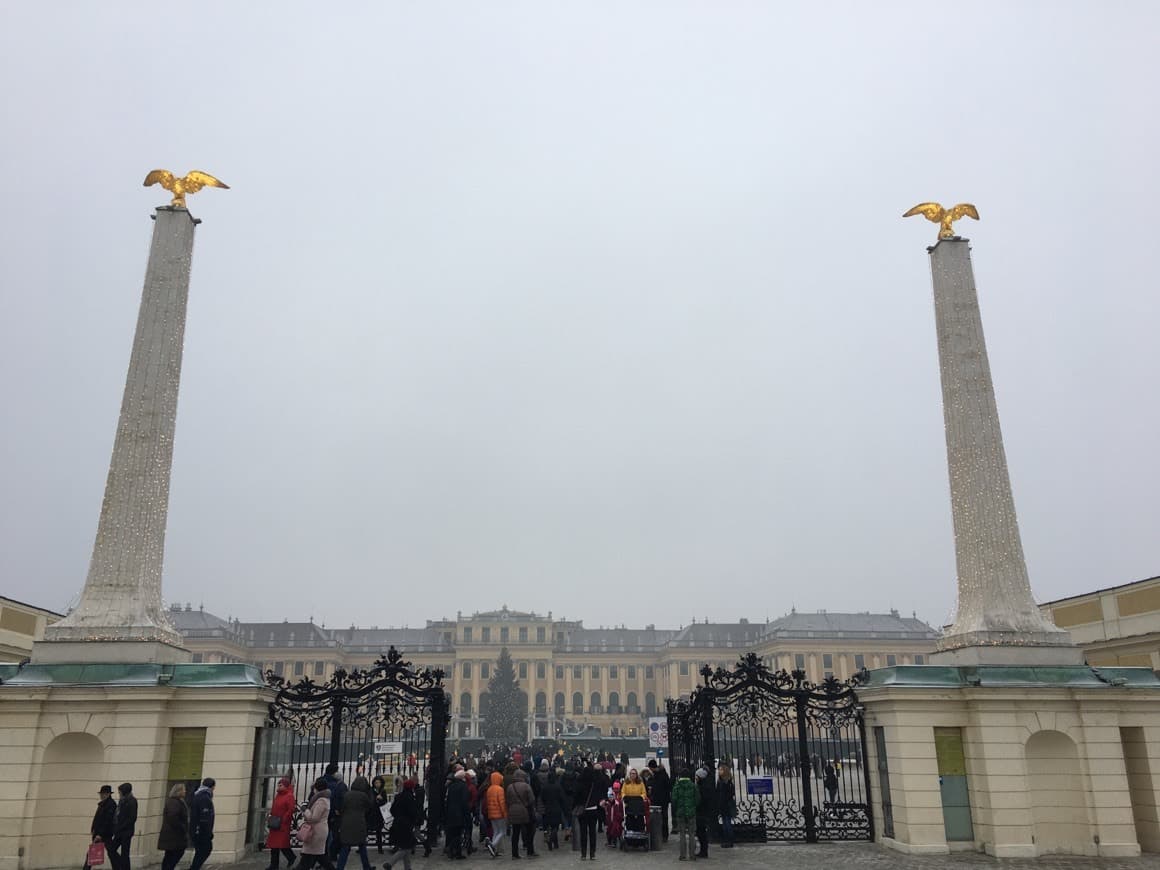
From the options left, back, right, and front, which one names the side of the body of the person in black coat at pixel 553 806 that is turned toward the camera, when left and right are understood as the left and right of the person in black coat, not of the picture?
back

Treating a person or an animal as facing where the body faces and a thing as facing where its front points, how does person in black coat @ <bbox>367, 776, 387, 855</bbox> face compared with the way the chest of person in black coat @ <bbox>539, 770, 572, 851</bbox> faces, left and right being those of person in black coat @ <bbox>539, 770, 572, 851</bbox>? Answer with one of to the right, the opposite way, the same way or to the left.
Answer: the opposite way

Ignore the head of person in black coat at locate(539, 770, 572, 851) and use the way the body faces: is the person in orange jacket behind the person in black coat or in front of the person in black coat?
behind
